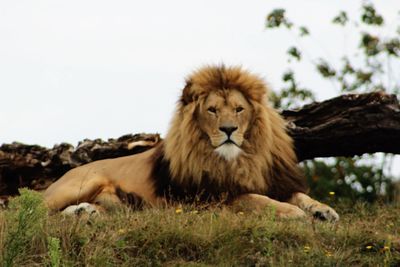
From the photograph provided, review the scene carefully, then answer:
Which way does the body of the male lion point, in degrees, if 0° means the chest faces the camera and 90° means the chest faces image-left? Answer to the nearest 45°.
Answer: approximately 315°
